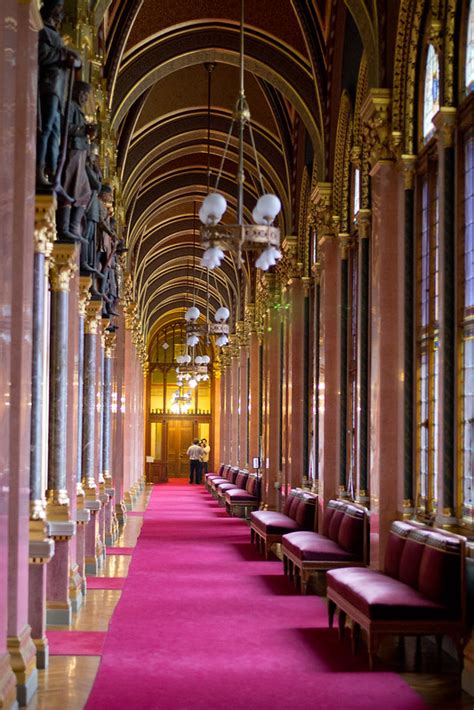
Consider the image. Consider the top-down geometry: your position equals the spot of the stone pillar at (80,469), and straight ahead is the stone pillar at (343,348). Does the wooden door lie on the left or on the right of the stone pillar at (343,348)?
left

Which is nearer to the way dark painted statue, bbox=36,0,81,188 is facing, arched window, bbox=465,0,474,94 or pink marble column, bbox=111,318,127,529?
the arched window

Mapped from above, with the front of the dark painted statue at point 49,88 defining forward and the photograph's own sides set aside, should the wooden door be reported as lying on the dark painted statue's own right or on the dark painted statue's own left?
on the dark painted statue's own left

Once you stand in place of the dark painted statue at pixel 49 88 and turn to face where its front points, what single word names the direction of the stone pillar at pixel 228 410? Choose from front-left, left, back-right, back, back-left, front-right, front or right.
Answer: left

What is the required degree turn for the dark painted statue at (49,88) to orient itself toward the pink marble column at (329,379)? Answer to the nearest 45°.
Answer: approximately 45° to its left

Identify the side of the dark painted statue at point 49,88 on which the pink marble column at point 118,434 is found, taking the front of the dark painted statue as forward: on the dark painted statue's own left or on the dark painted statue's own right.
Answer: on the dark painted statue's own left

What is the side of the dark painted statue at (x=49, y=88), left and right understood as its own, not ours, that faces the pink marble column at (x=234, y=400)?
left

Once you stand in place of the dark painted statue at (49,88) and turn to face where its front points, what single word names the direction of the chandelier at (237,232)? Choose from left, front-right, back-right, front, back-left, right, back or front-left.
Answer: front-left

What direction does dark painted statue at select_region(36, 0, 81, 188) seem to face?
to the viewer's right

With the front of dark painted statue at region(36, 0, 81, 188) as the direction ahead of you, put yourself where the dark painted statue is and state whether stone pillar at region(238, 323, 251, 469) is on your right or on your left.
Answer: on your left

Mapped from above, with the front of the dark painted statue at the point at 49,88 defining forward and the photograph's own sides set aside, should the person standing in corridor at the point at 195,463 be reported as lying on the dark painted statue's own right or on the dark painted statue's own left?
on the dark painted statue's own left

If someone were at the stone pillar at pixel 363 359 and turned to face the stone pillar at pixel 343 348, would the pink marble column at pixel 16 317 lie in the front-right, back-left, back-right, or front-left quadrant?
back-left
